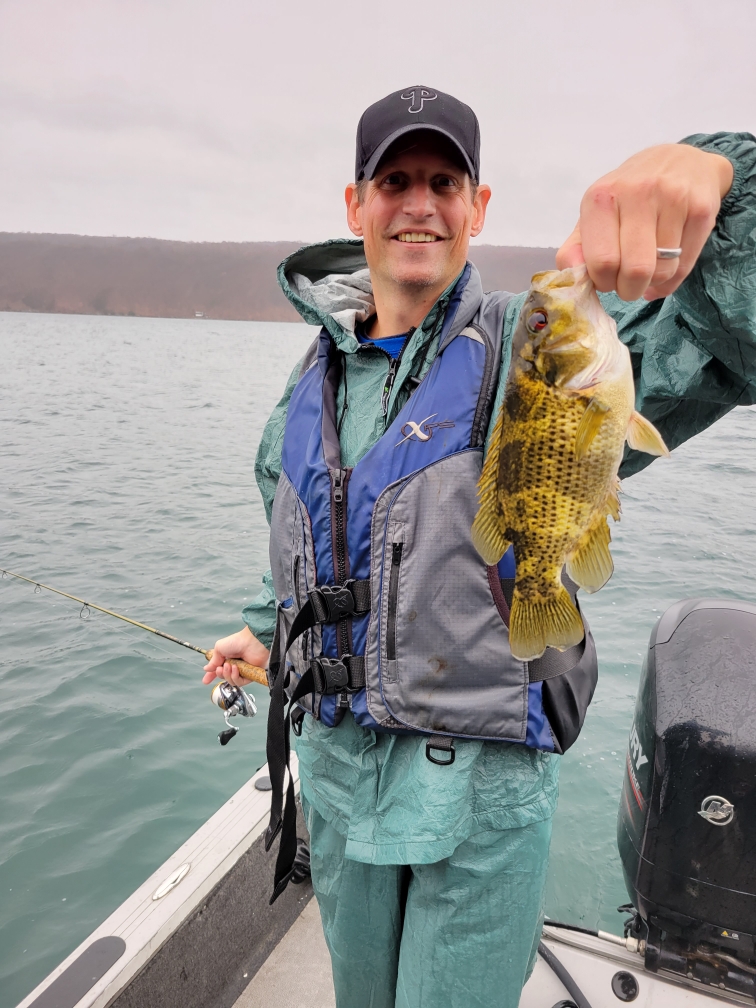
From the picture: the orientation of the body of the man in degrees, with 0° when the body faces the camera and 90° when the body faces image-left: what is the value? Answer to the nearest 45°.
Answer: approximately 45°

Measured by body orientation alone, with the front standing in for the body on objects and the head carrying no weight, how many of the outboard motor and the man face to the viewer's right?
0

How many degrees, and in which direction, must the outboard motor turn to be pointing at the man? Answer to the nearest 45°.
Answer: approximately 45° to its right

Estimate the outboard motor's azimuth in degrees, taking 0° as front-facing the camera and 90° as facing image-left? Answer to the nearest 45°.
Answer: approximately 0°
